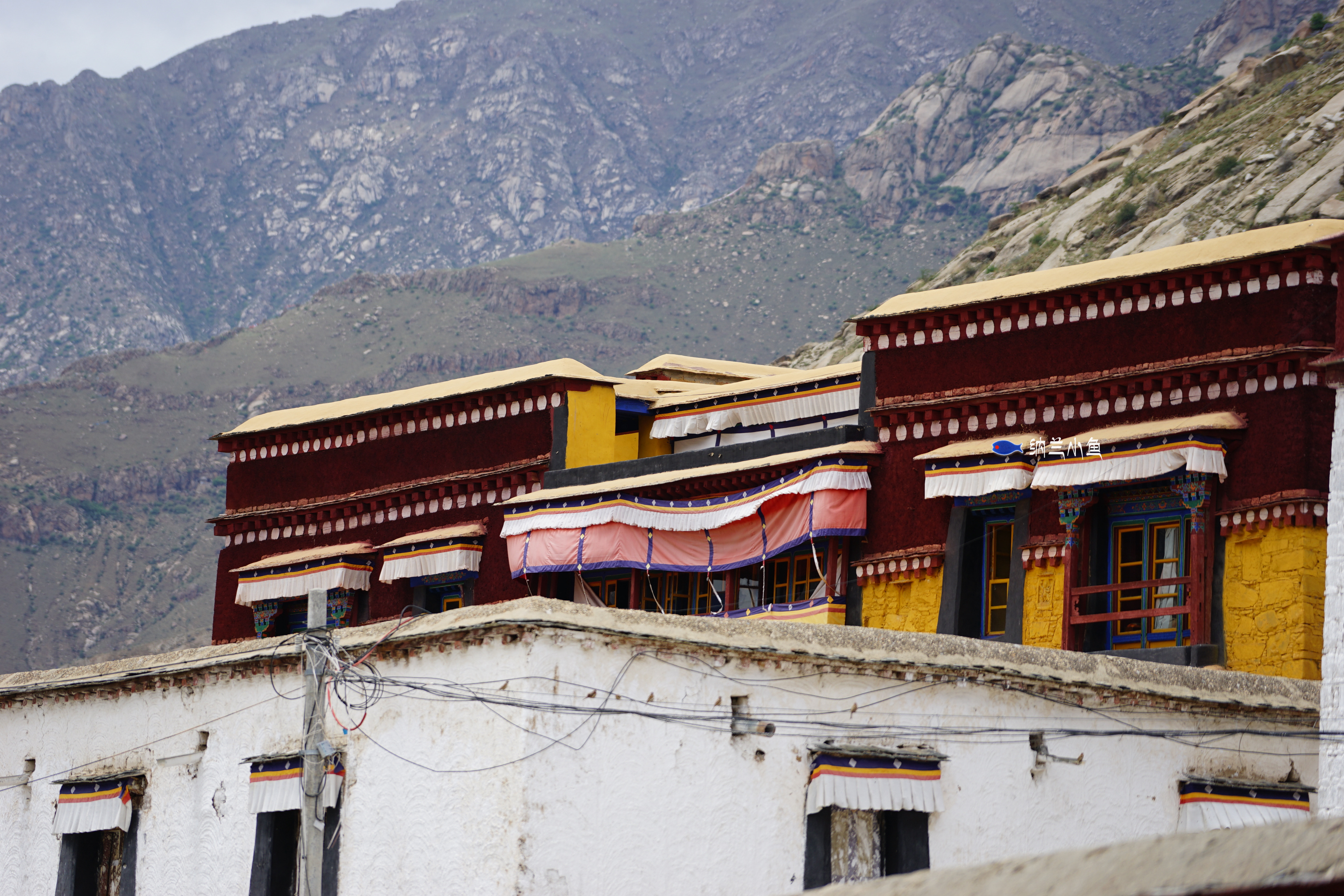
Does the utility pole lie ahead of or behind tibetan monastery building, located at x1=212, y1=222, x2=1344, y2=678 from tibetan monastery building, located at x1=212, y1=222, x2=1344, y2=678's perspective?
ahead

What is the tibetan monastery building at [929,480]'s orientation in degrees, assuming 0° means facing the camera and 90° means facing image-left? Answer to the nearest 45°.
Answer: approximately 45°
